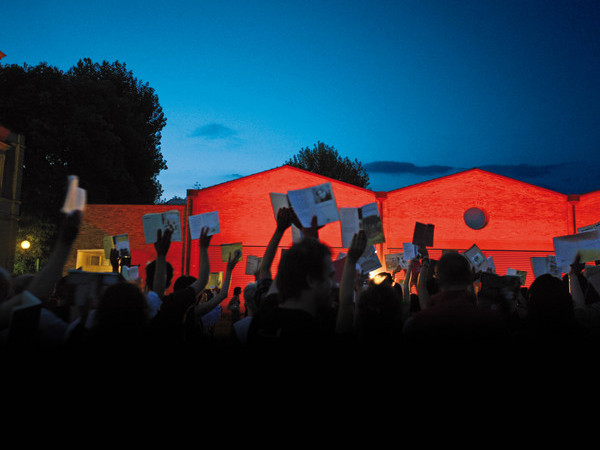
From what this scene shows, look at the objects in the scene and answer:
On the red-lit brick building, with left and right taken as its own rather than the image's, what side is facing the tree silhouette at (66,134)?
right

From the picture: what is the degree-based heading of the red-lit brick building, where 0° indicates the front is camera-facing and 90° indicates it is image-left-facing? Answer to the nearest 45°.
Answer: approximately 0°
